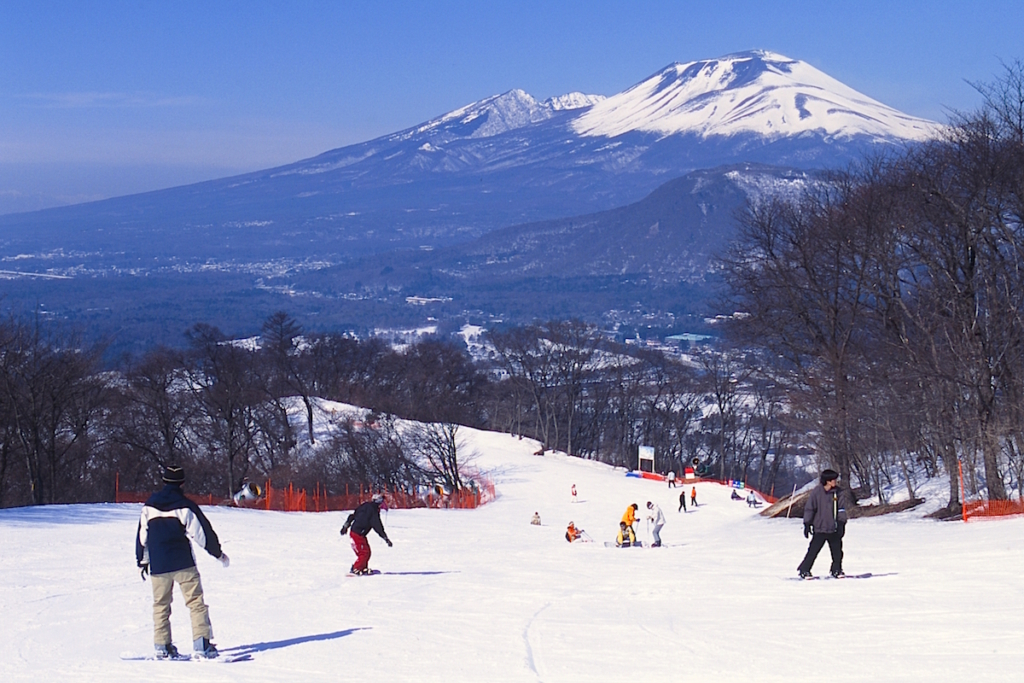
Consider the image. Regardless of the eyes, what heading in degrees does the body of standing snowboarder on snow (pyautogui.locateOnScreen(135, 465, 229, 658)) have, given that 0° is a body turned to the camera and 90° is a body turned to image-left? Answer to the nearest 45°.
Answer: approximately 180°

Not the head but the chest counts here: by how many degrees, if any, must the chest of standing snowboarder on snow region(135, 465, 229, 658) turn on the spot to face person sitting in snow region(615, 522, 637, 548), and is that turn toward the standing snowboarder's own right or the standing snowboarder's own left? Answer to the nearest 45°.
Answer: approximately 45° to the standing snowboarder's own right

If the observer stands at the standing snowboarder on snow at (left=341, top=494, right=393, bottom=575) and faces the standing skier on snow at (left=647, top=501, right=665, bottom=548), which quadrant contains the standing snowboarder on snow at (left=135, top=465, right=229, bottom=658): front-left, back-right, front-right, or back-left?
back-right

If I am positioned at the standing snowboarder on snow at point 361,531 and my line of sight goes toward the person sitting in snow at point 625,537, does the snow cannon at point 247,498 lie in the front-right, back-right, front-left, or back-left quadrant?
front-left

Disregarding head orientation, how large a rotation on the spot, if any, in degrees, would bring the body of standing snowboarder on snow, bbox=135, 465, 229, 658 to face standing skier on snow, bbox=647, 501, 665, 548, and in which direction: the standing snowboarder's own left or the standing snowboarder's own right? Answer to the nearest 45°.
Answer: approximately 45° to the standing snowboarder's own right

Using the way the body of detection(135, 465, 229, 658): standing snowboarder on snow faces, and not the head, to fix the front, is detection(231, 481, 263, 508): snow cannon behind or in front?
in front

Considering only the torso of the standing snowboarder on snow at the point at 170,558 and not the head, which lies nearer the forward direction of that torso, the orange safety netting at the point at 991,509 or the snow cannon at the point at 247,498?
the snow cannon

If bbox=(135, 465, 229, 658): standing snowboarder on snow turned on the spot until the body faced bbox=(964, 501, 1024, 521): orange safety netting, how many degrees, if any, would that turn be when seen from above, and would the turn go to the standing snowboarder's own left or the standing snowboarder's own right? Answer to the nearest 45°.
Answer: approximately 45° to the standing snowboarder's own right

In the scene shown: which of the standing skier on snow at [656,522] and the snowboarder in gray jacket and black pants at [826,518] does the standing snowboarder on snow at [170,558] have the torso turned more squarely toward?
the standing skier on snow

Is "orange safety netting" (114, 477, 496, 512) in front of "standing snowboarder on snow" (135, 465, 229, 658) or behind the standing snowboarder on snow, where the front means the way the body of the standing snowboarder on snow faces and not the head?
in front
